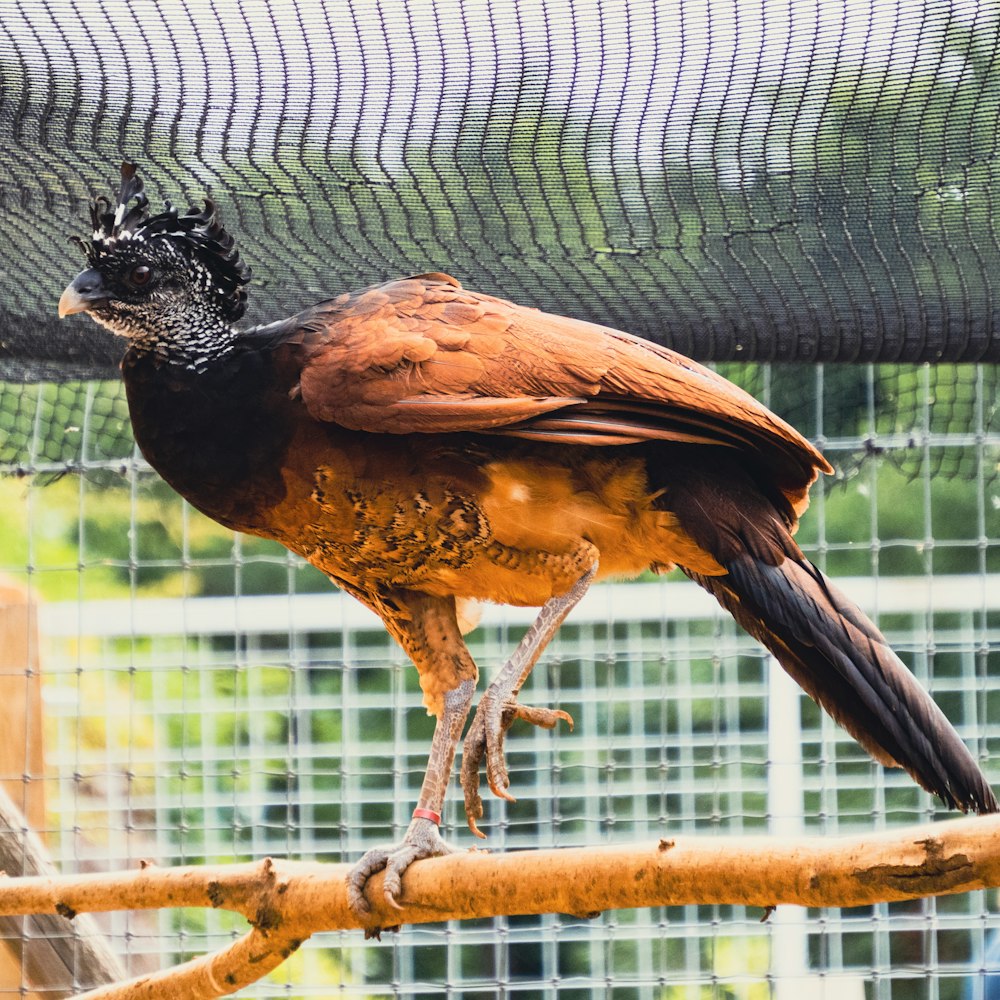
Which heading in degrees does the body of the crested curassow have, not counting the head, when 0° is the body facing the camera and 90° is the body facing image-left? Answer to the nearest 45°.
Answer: approximately 90°

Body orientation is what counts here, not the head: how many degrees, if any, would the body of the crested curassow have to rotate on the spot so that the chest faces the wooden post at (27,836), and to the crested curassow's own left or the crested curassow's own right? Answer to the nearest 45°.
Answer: approximately 45° to the crested curassow's own right

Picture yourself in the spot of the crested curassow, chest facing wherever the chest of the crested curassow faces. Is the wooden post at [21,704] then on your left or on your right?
on your right
